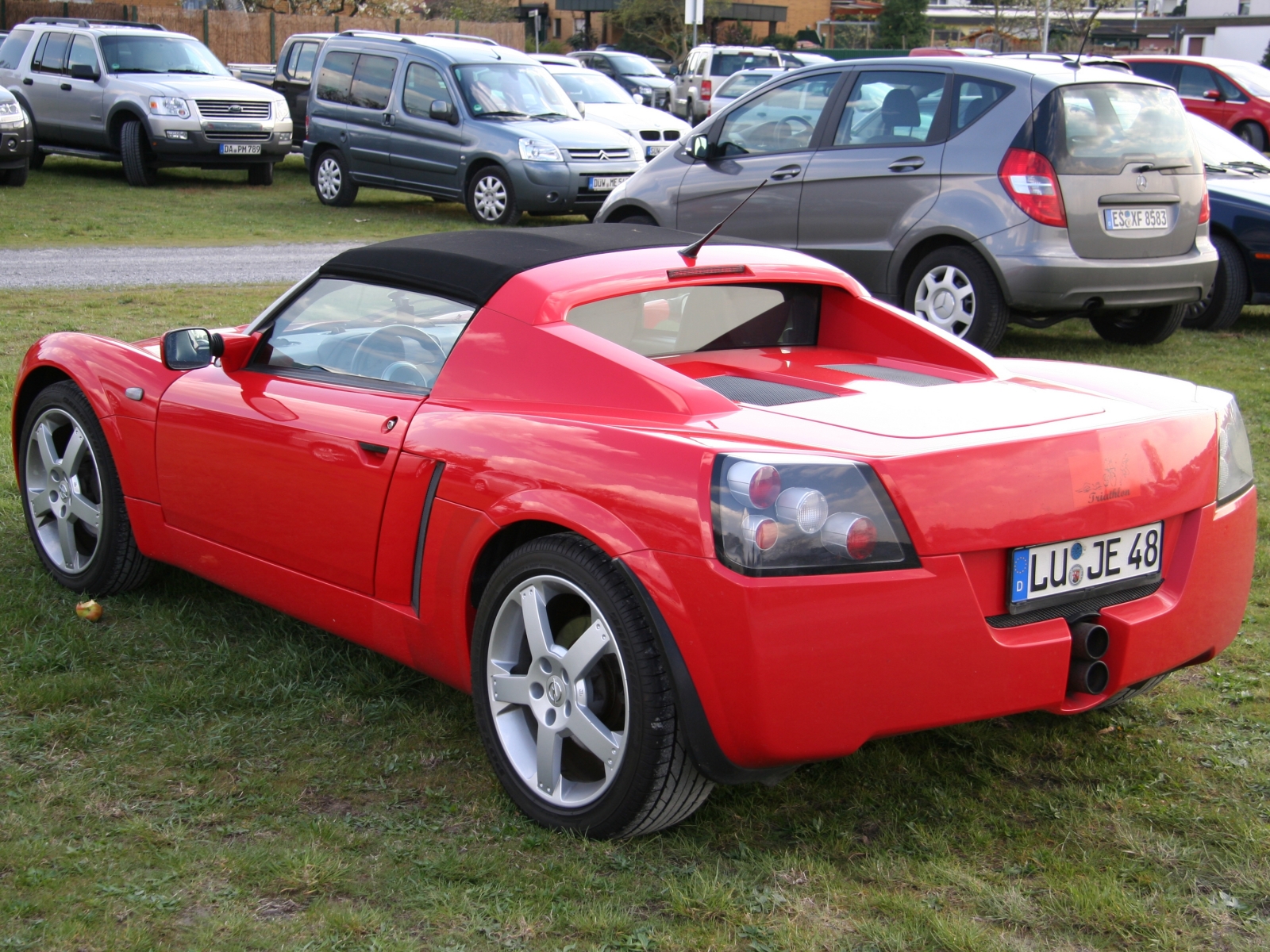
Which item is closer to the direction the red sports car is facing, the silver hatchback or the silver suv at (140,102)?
the silver suv

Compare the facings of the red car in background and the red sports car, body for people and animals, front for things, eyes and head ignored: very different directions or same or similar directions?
very different directions

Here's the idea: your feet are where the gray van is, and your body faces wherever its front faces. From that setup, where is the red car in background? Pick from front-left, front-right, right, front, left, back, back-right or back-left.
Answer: front-left

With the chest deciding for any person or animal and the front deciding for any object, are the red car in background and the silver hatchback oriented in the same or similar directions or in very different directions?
very different directions

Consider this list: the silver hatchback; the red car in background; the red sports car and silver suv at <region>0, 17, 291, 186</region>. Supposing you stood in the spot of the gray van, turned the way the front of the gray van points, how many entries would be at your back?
1

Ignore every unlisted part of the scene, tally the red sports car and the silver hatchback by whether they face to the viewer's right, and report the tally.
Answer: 0

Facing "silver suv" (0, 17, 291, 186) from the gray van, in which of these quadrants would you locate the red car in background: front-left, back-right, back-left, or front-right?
back-right

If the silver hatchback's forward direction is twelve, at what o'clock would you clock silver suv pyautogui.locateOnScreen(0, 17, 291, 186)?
The silver suv is roughly at 12 o'clock from the silver hatchback.

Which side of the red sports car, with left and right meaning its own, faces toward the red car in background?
right

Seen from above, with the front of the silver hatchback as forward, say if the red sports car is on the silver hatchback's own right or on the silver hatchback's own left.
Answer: on the silver hatchback's own left

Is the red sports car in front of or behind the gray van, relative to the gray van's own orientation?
in front

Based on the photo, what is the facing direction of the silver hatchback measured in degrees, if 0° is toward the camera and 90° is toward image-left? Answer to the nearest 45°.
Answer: approximately 135°

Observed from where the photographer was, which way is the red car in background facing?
facing the viewer and to the right of the viewer

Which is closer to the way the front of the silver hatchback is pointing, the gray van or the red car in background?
the gray van

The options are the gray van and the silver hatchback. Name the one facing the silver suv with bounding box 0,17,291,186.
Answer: the silver hatchback
